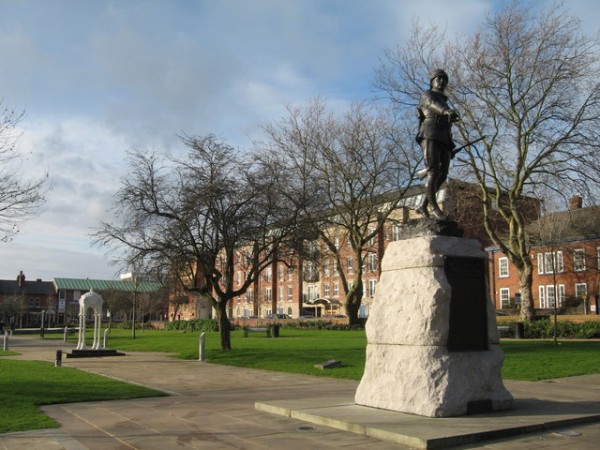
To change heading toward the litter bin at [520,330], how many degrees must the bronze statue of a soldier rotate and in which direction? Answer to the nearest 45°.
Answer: approximately 135° to its left

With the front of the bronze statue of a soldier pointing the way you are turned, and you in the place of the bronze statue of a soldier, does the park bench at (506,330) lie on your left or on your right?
on your left

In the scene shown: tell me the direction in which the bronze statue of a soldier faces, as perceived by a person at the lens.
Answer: facing the viewer and to the right of the viewer
